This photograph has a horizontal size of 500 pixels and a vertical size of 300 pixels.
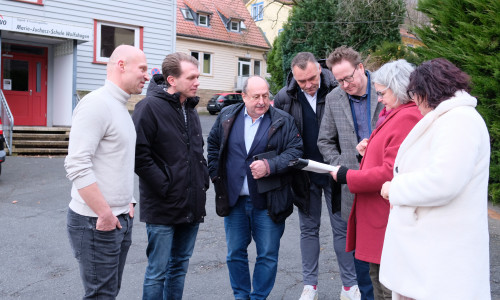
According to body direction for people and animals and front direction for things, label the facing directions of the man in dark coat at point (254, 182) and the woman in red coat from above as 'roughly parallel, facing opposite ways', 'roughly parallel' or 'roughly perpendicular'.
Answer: roughly perpendicular

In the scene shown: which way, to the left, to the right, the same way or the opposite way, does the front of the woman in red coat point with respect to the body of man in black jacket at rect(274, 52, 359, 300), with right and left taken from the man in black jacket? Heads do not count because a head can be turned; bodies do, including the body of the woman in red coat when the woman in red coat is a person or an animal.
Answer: to the right

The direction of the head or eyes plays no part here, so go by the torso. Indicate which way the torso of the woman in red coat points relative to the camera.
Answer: to the viewer's left

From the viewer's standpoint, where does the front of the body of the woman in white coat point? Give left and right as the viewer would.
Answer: facing to the left of the viewer

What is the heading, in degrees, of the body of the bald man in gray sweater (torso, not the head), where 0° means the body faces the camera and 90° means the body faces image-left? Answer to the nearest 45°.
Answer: approximately 270°

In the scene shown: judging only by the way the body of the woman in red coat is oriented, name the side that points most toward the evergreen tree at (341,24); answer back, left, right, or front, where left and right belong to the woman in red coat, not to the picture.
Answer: right

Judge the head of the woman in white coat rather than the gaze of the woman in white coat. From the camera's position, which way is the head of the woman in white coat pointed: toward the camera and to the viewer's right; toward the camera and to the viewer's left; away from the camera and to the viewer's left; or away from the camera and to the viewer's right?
away from the camera and to the viewer's left

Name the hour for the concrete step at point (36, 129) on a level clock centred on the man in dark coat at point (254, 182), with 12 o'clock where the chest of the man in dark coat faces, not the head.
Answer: The concrete step is roughly at 5 o'clock from the man in dark coat.

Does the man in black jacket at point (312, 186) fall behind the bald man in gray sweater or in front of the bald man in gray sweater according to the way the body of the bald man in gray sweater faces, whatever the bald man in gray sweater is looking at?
in front

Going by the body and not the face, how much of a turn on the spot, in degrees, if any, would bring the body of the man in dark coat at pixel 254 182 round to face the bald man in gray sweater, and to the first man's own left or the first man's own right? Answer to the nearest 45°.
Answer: approximately 45° to the first man's own right

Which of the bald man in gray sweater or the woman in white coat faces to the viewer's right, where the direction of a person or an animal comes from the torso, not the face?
the bald man in gray sweater

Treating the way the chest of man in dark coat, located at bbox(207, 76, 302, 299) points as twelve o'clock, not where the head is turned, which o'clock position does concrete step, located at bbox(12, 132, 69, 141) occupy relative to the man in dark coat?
The concrete step is roughly at 5 o'clock from the man in dark coat.
